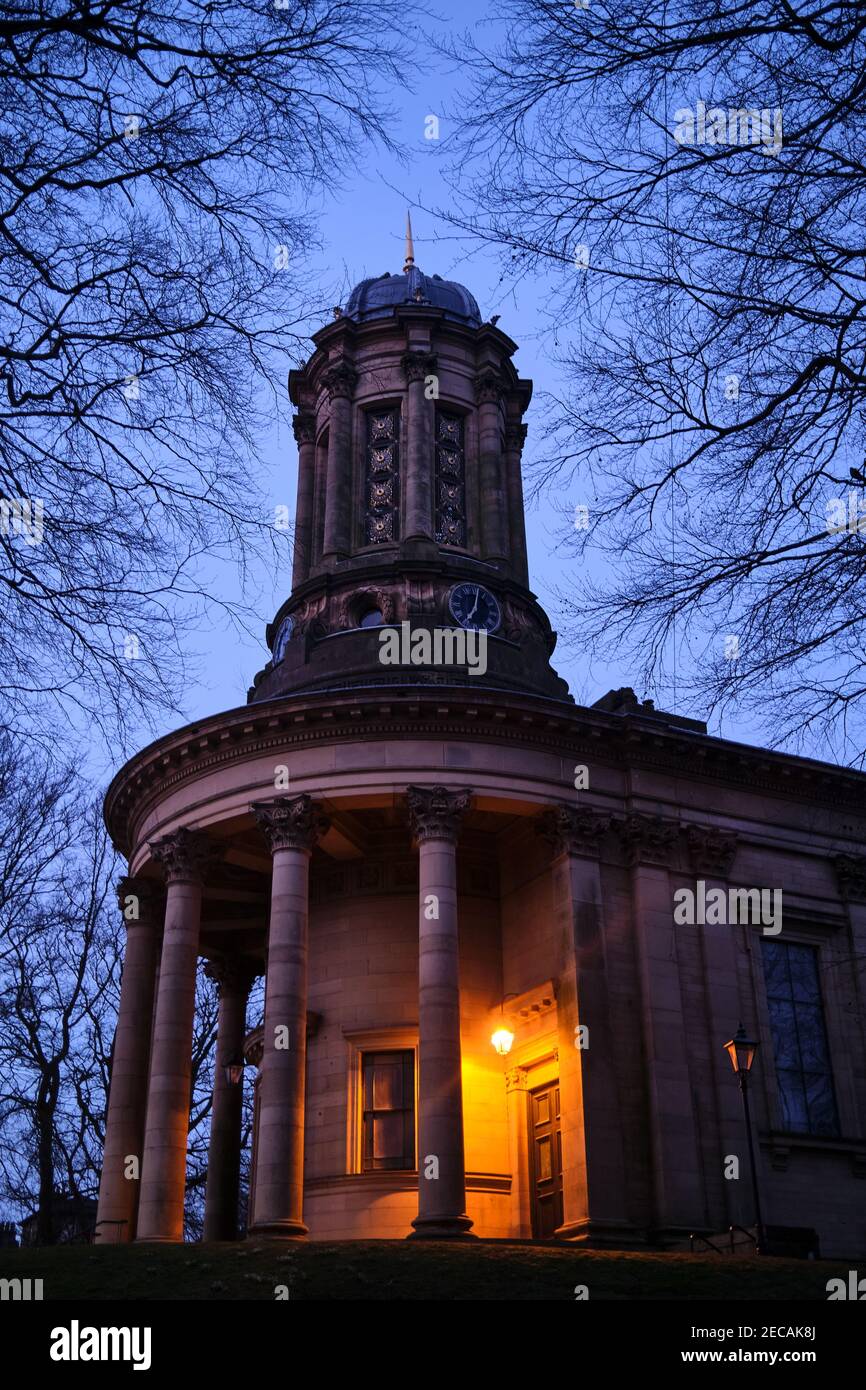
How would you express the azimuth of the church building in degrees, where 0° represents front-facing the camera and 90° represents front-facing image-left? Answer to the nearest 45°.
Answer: approximately 45°
